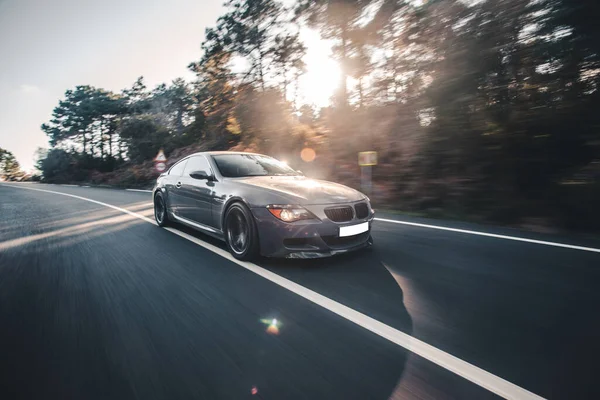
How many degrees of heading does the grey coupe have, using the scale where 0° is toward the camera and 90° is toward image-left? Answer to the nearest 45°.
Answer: approximately 315°

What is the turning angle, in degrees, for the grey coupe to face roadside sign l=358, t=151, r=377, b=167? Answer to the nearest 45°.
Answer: approximately 90° to its left
